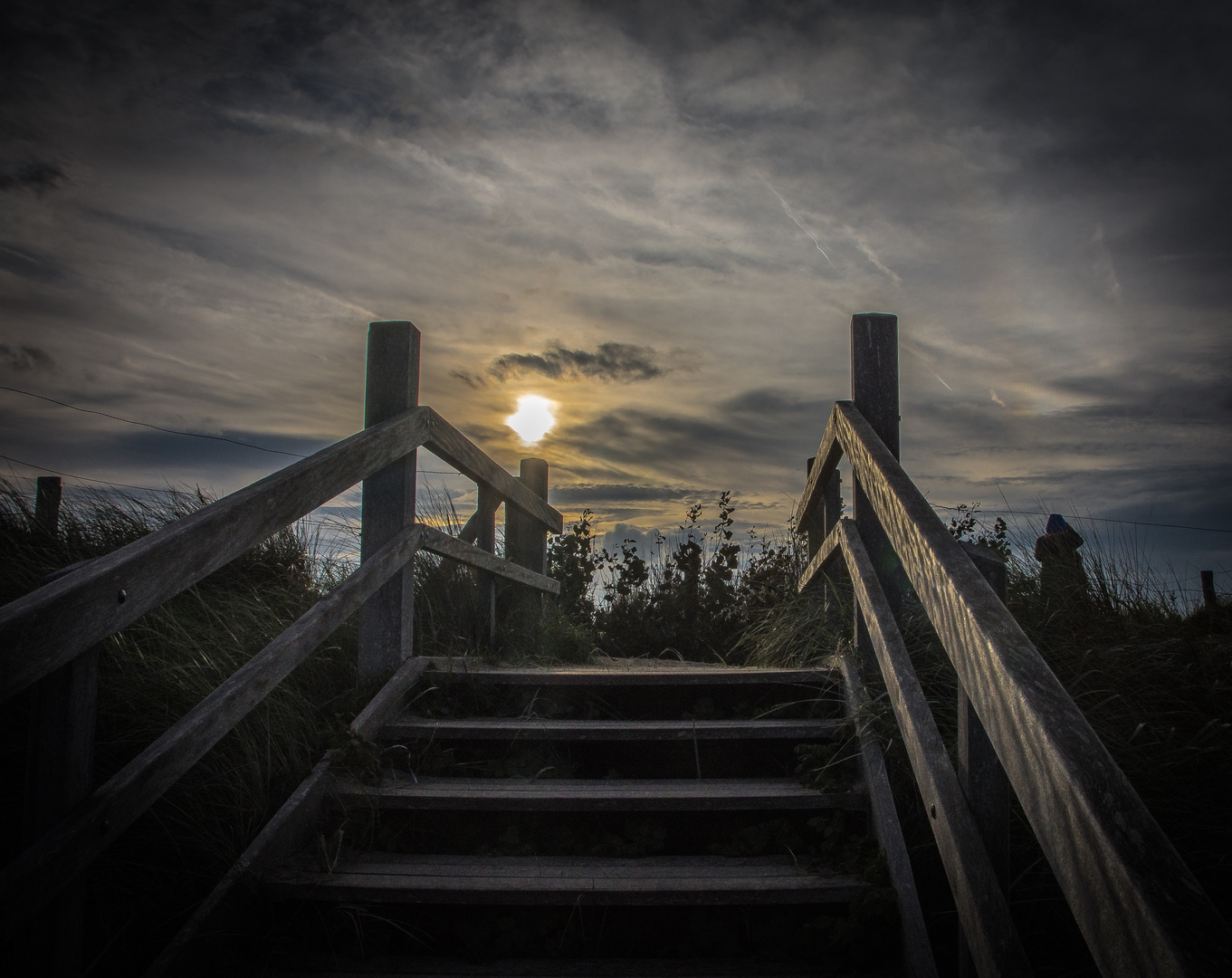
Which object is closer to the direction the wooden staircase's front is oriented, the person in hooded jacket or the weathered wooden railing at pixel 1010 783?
the weathered wooden railing

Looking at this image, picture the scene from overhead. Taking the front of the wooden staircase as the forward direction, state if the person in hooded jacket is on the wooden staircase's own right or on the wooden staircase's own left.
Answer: on the wooden staircase's own left

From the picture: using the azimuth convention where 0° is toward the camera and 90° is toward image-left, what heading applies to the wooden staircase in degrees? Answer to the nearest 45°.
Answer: approximately 0°
